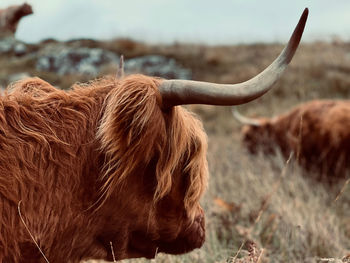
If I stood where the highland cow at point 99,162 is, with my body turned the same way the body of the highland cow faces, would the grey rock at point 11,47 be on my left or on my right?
on my left

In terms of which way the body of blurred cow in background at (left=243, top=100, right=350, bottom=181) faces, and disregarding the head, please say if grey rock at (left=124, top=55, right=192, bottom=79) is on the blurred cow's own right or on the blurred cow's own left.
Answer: on the blurred cow's own right

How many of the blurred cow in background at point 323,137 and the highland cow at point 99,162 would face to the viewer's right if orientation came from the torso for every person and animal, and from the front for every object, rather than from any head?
1

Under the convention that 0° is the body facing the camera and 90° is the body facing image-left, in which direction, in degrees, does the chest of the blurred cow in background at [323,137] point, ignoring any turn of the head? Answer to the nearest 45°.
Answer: approximately 90°

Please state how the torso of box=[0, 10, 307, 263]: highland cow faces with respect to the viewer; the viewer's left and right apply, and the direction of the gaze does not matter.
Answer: facing to the right of the viewer

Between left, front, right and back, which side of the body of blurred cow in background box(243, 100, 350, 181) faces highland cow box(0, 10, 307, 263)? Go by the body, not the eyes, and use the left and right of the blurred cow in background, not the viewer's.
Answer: left

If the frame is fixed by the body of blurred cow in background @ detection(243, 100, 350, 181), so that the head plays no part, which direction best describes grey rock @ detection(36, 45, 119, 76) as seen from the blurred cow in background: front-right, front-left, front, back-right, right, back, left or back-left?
front-right

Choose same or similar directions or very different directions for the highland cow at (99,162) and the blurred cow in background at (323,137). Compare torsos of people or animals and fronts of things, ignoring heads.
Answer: very different directions

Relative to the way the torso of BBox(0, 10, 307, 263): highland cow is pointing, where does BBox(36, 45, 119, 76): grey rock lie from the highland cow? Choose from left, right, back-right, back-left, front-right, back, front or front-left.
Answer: left
